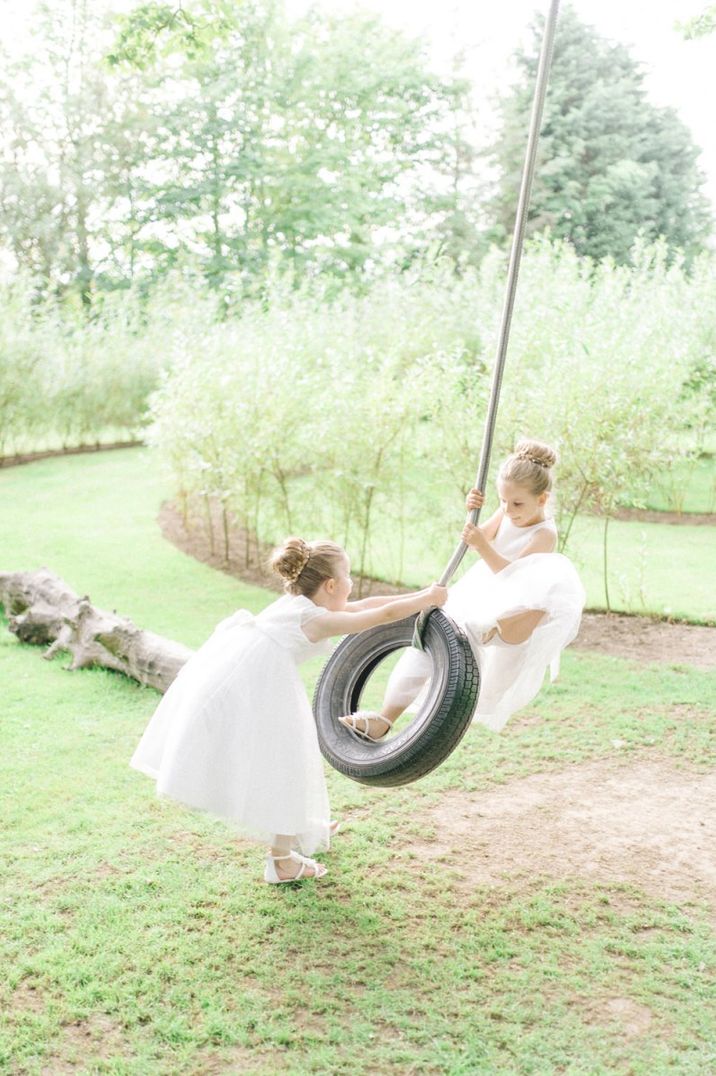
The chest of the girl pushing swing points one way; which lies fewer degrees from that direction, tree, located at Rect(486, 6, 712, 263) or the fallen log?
the tree

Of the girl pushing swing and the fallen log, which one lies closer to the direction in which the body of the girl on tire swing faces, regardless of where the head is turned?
the girl pushing swing

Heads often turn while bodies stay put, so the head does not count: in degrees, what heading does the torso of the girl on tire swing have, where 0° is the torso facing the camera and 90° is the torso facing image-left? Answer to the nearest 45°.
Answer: approximately 45°

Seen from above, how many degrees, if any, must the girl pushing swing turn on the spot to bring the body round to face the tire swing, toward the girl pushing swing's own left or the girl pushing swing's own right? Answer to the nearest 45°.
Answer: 0° — they already face it

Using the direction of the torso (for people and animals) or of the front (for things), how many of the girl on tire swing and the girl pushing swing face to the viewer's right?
1

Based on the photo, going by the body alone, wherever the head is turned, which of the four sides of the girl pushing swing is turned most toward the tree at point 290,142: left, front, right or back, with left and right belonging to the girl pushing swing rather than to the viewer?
left

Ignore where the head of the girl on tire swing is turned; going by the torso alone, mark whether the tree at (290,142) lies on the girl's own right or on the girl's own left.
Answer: on the girl's own right

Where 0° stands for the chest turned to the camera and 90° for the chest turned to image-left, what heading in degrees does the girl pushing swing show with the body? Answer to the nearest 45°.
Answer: approximately 270°

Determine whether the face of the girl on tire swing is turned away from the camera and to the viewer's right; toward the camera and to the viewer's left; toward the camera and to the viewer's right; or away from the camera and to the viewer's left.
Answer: toward the camera and to the viewer's left

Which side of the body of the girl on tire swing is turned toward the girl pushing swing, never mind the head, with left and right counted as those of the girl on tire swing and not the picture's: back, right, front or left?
front

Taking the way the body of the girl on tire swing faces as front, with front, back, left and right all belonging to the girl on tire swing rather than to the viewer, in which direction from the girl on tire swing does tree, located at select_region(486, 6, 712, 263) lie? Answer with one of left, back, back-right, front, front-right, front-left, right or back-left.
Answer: back-right

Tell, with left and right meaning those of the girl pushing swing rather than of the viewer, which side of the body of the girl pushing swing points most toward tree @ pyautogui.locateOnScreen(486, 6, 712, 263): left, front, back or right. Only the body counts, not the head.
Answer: left

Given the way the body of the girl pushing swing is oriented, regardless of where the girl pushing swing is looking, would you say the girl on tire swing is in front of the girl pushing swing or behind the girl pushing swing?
in front

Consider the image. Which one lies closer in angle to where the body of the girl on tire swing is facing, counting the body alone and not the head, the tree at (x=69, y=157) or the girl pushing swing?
the girl pushing swing
